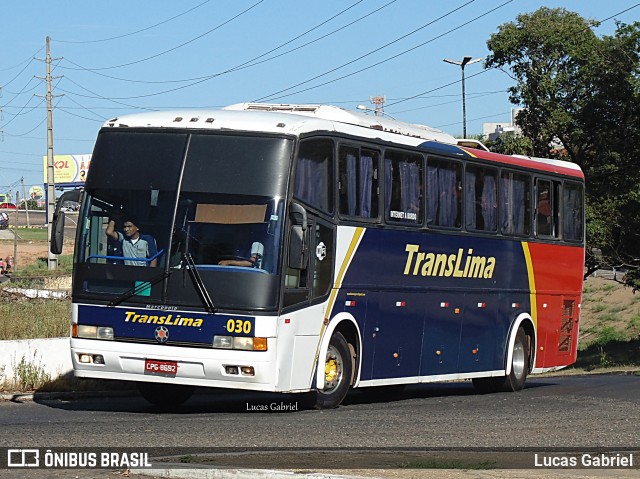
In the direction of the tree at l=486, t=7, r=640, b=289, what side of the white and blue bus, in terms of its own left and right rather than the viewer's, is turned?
back

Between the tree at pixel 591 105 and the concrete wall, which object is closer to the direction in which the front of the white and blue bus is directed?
the concrete wall

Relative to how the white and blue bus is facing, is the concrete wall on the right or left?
on its right

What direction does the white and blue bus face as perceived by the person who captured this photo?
facing the viewer and to the left of the viewer

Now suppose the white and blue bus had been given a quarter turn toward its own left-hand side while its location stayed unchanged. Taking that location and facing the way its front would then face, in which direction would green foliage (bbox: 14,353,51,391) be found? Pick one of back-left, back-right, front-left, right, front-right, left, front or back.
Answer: back
